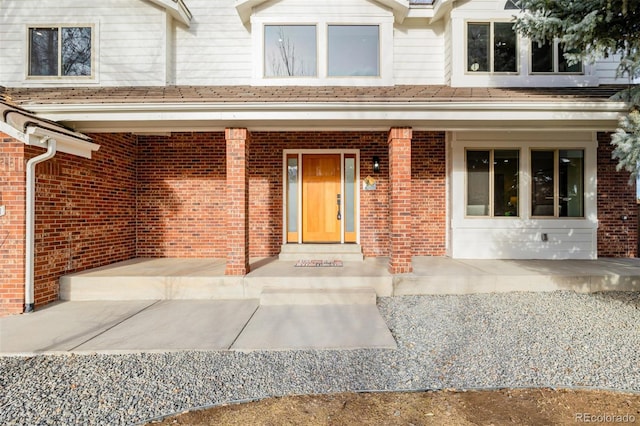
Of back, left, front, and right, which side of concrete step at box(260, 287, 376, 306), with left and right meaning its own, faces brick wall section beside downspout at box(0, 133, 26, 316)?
right

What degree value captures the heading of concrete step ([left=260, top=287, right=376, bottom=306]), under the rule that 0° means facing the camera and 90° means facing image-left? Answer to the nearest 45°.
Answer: approximately 0°

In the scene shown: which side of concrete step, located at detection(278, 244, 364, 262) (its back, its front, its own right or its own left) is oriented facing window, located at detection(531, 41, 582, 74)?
left

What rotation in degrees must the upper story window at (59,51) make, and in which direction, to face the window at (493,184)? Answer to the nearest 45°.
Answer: approximately 45° to its left

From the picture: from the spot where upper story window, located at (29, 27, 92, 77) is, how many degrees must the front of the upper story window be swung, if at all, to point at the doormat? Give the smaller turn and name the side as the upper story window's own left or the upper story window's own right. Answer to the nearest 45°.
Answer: approximately 45° to the upper story window's own left

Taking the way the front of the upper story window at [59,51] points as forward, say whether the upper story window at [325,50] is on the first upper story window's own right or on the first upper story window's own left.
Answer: on the first upper story window's own left
